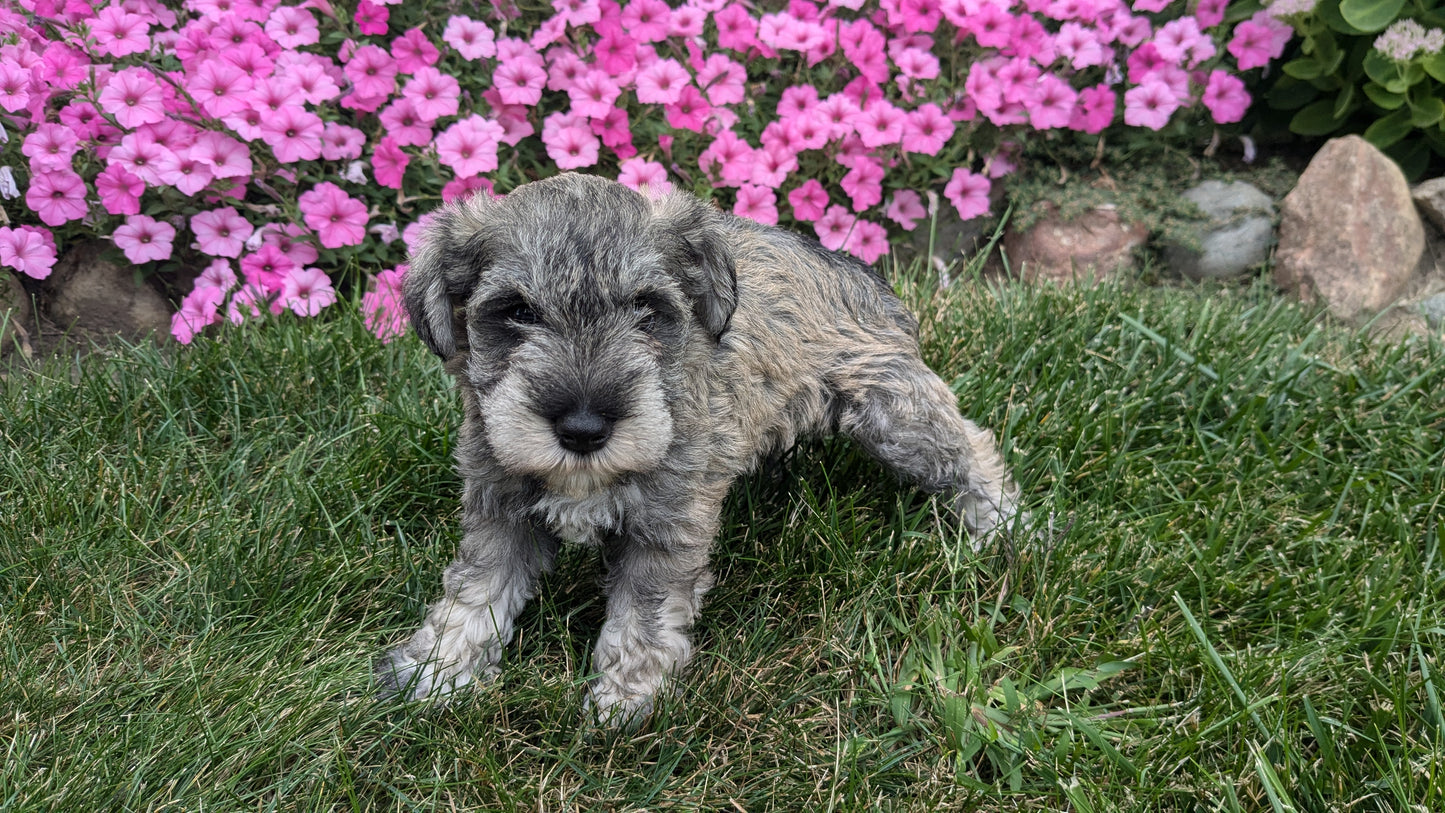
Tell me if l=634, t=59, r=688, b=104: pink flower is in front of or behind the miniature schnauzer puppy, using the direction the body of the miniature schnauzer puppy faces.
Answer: behind

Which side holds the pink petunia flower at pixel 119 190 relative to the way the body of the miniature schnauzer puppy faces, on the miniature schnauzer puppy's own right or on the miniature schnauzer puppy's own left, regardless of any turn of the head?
on the miniature schnauzer puppy's own right

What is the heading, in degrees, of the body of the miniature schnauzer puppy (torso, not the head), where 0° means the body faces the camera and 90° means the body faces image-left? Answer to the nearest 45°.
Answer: approximately 45°

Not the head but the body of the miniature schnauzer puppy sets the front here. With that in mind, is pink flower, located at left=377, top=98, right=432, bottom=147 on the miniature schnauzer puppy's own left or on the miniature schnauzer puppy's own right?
on the miniature schnauzer puppy's own right

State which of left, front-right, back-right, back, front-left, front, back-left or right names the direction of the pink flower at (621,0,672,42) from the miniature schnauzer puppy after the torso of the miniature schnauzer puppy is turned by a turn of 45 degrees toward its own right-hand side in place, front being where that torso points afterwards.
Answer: right

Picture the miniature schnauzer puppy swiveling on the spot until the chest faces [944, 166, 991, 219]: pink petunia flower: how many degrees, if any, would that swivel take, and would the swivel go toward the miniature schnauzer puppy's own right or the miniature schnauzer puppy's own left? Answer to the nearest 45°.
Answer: approximately 180°

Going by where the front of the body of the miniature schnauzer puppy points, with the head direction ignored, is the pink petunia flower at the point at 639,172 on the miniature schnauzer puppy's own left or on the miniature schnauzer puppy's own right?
on the miniature schnauzer puppy's own right

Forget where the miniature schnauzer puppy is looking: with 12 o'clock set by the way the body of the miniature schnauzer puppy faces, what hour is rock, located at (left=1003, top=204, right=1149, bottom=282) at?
The rock is roughly at 6 o'clock from the miniature schnauzer puppy.

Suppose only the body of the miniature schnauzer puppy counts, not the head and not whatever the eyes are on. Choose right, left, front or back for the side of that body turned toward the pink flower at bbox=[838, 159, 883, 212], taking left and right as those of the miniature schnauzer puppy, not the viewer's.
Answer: back

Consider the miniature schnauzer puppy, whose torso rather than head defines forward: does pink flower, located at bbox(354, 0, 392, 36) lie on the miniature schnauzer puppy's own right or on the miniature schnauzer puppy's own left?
on the miniature schnauzer puppy's own right

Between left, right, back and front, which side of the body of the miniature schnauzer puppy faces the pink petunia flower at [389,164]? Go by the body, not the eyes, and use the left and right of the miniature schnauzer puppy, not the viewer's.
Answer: right

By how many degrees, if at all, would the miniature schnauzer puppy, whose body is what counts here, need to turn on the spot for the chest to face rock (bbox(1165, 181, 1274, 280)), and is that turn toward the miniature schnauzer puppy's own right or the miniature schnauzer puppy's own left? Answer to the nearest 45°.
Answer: approximately 180°

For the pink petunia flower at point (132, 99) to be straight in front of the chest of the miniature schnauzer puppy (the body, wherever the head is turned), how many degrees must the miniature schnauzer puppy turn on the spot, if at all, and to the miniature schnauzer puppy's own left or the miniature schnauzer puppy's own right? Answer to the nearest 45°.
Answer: approximately 90° to the miniature schnauzer puppy's own right

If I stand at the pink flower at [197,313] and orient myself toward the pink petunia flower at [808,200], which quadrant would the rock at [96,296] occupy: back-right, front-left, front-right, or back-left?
back-left
